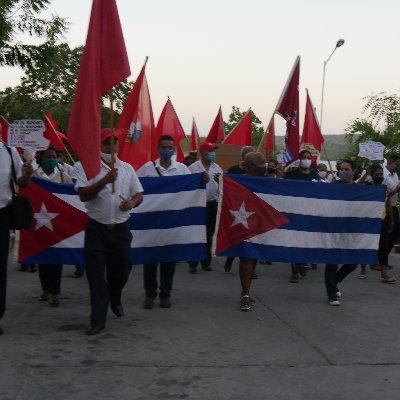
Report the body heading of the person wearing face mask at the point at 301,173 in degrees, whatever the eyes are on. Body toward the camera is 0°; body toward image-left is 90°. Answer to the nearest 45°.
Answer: approximately 0°

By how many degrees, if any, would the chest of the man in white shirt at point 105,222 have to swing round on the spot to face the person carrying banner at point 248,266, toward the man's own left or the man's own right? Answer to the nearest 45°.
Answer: approximately 135° to the man's own left

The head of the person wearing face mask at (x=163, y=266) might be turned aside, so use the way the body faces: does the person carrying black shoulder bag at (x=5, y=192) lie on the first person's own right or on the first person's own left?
on the first person's own right

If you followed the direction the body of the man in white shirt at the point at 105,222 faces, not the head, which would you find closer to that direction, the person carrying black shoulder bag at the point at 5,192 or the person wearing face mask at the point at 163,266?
the person carrying black shoulder bag

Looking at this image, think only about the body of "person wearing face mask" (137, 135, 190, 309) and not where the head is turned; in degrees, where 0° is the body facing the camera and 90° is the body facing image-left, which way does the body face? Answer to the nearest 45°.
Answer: approximately 0°

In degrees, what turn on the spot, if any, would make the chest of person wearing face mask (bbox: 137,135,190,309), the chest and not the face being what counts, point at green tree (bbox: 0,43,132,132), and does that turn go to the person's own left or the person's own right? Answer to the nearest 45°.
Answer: approximately 180°

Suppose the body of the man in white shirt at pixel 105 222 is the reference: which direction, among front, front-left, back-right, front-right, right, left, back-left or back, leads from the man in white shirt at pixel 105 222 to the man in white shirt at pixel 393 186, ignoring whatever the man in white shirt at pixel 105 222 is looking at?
back-left

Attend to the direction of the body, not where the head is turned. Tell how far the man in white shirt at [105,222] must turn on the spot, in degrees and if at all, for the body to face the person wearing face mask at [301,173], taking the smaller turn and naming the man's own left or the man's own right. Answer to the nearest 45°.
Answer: approximately 135° to the man's own left

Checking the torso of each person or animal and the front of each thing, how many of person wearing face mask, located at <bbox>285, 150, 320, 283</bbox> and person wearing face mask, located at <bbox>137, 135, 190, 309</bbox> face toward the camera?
2
